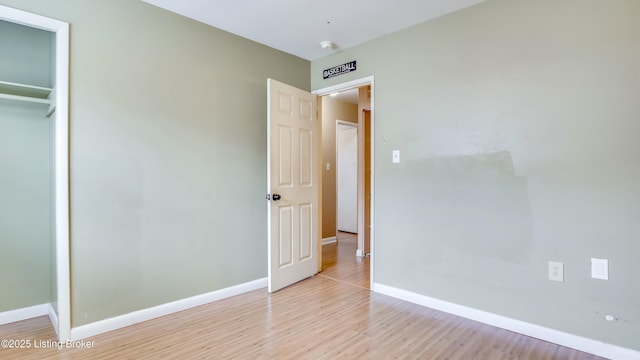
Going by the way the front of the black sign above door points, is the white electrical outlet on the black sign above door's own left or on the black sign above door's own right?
on the black sign above door's own left

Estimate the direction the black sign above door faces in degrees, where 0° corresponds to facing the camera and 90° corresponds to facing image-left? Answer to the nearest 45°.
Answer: approximately 45°
